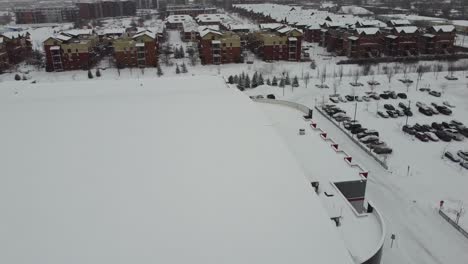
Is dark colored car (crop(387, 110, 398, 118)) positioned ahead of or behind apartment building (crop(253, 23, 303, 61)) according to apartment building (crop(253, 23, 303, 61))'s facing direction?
ahead

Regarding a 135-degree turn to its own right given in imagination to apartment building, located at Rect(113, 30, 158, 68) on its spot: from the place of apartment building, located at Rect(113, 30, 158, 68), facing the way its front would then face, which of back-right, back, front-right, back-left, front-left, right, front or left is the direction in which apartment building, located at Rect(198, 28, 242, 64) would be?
back-right

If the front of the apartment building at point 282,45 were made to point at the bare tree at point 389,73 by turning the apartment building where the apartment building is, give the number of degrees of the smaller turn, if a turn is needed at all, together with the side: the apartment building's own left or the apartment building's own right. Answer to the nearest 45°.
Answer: approximately 45° to the apartment building's own left

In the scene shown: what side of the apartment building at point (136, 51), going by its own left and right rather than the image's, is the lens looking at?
front

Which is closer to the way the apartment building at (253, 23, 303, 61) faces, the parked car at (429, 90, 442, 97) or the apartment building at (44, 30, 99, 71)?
the parked car

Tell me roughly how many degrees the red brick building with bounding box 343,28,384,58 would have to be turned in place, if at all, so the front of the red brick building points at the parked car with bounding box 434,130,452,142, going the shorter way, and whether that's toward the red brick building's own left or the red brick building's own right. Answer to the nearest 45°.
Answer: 0° — it already faces it

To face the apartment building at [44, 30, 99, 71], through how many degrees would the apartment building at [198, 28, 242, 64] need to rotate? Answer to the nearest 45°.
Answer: approximately 90° to its right

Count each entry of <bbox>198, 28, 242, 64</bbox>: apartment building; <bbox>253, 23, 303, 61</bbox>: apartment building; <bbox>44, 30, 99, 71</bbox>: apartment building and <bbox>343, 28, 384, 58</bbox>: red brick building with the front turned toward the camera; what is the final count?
4

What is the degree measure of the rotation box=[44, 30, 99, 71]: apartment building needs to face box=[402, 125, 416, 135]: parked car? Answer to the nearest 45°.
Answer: approximately 45° to its left

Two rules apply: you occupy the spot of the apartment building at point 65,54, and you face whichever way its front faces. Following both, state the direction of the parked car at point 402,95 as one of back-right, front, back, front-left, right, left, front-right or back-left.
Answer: front-left

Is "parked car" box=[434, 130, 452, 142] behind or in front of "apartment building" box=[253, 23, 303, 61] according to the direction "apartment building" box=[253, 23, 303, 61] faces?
in front

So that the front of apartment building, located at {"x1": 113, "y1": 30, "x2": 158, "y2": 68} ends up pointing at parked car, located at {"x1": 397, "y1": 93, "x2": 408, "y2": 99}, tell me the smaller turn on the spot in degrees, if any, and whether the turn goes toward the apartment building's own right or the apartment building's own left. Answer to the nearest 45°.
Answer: approximately 45° to the apartment building's own left

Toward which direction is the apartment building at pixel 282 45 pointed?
toward the camera
